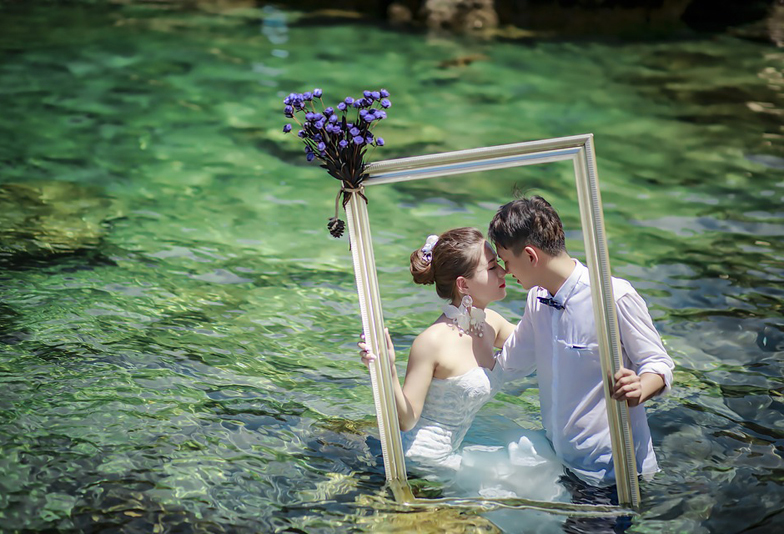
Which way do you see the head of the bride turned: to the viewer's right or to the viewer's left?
to the viewer's right

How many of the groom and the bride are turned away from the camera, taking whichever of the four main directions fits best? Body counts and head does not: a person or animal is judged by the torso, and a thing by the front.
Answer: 0

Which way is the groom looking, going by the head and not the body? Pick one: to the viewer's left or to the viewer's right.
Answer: to the viewer's left

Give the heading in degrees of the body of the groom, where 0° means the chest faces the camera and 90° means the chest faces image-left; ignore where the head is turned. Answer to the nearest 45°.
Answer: approximately 45°

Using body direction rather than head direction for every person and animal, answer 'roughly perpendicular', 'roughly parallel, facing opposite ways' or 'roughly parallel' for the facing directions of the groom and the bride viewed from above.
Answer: roughly perpendicular

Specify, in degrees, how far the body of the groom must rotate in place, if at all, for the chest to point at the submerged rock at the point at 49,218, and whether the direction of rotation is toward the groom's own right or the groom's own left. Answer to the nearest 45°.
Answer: approximately 90° to the groom's own right
